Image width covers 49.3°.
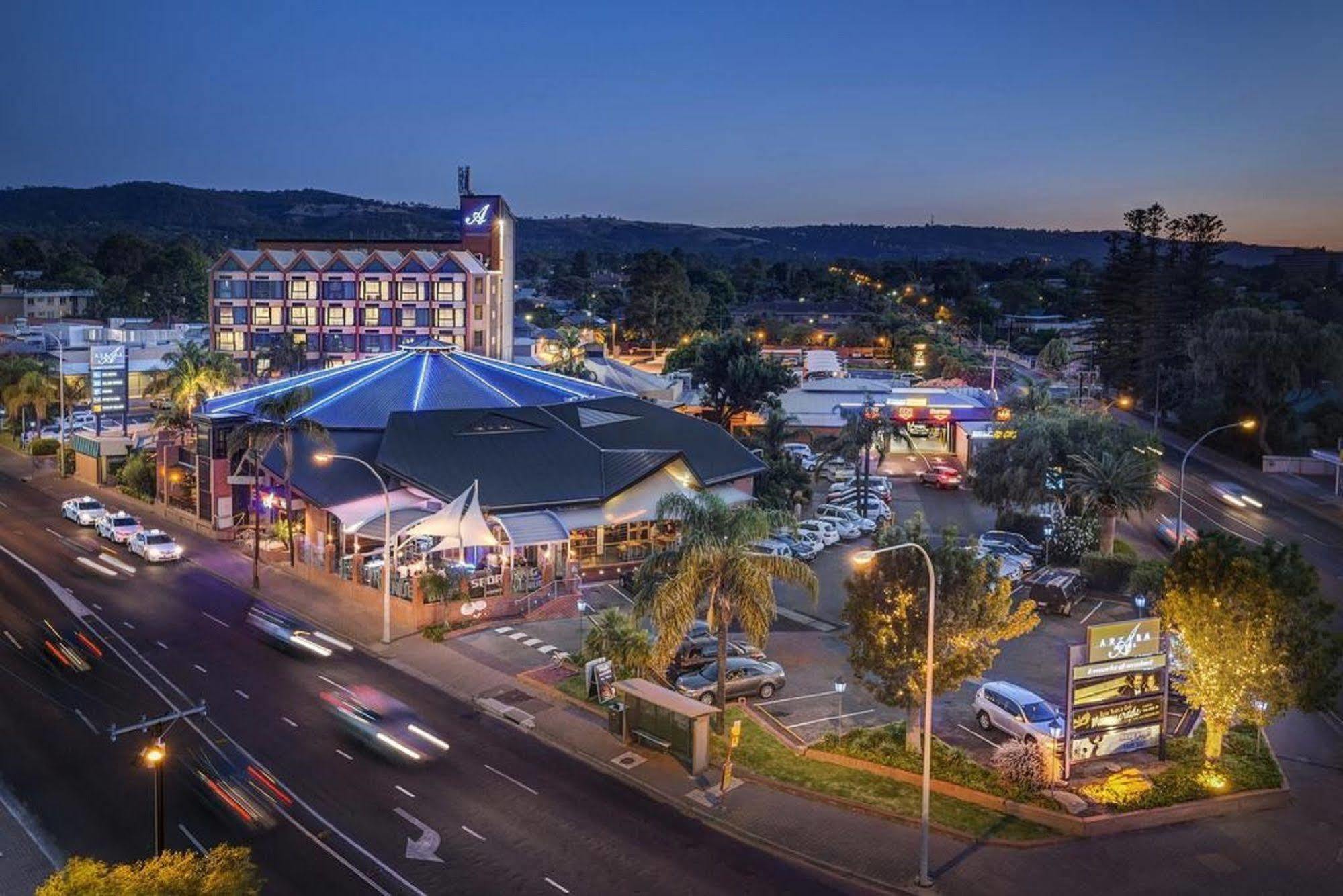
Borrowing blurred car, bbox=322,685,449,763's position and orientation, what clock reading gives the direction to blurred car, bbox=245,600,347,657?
blurred car, bbox=245,600,347,657 is roughly at 7 o'clock from blurred car, bbox=322,685,449,763.

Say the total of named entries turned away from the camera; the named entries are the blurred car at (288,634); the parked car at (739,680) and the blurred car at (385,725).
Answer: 0

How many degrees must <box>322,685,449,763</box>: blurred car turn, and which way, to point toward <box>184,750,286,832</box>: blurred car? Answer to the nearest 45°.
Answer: approximately 90° to its right

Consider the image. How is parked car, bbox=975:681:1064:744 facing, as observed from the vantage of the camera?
facing the viewer and to the right of the viewer

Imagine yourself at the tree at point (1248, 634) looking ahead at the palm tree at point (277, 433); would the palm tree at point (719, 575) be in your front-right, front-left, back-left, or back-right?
front-left

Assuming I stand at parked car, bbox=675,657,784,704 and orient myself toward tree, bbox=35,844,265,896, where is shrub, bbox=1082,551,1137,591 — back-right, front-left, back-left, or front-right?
back-left

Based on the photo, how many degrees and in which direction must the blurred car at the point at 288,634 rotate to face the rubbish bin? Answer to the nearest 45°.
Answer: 0° — it already faces it

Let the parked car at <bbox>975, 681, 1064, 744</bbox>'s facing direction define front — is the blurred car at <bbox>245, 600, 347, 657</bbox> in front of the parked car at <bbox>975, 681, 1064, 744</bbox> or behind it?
behind
